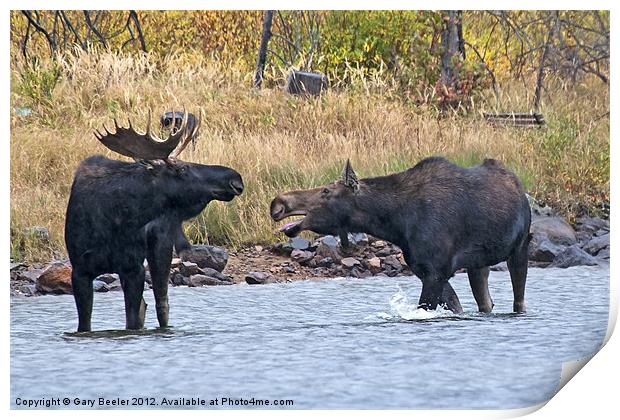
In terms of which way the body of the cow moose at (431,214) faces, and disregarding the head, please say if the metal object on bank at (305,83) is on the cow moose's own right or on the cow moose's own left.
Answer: on the cow moose's own right

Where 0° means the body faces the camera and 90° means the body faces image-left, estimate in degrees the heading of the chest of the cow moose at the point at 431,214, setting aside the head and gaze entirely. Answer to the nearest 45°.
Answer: approximately 90°

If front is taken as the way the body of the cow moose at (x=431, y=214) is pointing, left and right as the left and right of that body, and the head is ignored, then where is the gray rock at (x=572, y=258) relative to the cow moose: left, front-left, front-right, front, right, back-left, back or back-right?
back-right

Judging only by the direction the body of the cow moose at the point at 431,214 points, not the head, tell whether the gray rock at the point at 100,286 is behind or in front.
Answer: in front

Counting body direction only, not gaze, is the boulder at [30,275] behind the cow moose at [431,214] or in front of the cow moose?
in front

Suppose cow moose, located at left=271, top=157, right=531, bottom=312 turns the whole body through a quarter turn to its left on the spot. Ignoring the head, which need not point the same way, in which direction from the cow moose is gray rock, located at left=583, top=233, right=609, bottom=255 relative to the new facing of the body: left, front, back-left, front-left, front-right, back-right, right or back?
back-left

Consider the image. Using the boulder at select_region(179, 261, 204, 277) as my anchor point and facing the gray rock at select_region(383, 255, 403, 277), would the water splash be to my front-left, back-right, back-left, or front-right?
front-right

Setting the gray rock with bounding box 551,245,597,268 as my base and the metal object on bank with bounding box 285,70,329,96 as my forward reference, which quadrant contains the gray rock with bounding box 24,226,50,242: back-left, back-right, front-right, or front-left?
front-left

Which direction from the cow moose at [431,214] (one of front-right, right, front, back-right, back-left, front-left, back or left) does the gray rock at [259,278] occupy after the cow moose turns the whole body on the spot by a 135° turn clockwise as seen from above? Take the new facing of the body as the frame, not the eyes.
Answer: left

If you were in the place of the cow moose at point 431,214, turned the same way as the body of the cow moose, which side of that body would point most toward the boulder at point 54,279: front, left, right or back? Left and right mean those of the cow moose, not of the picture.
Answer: front

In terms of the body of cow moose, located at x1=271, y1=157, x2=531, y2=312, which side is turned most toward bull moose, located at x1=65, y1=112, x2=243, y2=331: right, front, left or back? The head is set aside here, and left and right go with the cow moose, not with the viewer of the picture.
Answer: front

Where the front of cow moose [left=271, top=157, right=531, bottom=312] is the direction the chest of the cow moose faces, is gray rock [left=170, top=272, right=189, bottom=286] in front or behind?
in front

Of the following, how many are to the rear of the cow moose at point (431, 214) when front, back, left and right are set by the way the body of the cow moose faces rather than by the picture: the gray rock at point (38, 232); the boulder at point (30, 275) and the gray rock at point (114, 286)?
0

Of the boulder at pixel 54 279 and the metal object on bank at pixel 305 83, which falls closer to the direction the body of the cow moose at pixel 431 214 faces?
the boulder
